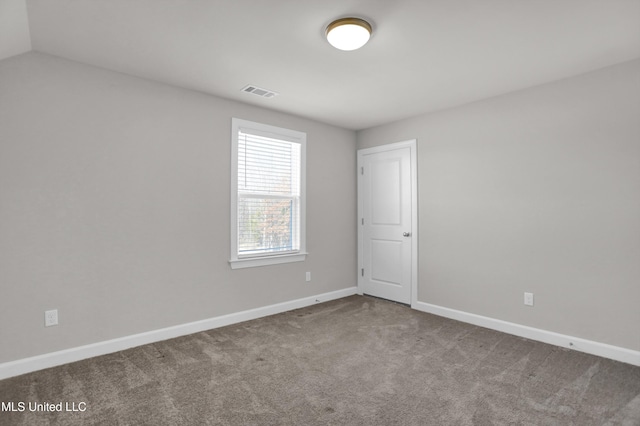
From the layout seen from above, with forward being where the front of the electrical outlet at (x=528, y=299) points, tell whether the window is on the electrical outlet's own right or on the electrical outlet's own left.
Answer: on the electrical outlet's own right

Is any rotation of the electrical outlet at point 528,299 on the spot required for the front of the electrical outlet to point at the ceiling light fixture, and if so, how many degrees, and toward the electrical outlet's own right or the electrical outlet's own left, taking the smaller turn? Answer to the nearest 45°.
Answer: approximately 45° to the electrical outlet's own right

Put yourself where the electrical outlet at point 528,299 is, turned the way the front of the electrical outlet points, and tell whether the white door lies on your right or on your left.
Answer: on your right

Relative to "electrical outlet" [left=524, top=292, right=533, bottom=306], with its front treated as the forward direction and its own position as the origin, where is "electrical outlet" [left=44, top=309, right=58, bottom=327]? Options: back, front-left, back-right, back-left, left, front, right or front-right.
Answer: front-right

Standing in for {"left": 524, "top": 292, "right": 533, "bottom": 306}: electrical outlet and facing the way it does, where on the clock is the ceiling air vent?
The ceiling air vent is roughly at 2 o'clock from the electrical outlet.

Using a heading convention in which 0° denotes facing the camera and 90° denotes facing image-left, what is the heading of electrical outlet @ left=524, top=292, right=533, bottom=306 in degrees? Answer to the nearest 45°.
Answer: approximately 0°
